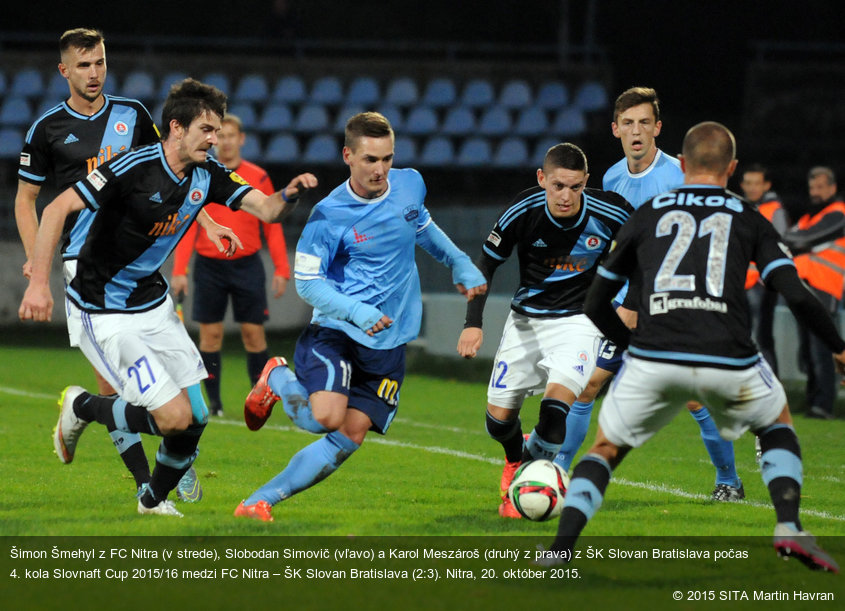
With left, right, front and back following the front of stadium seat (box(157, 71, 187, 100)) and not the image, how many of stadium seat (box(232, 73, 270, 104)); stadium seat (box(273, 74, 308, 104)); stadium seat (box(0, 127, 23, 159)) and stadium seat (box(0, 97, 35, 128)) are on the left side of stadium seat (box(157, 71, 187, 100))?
2

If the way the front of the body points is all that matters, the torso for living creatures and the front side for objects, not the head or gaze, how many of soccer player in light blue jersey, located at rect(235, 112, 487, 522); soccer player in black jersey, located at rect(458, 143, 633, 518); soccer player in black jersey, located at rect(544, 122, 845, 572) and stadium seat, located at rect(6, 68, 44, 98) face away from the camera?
1

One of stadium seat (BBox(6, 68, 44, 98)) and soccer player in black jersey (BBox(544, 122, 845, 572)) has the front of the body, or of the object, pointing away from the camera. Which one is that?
the soccer player in black jersey

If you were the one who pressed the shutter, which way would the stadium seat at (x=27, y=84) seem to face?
facing the viewer

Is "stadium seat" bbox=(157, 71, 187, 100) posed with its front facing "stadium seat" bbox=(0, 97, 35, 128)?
no

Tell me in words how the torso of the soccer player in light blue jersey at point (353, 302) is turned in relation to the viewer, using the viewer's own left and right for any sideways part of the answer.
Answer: facing the viewer and to the right of the viewer

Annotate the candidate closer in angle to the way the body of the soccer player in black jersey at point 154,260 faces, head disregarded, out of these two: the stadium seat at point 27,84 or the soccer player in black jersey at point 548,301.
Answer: the soccer player in black jersey

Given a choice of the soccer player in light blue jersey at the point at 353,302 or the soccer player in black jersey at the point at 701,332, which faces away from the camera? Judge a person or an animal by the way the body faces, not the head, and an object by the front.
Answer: the soccer player in black jersey

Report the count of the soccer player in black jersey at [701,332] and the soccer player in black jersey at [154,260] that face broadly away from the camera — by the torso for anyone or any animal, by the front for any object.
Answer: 1

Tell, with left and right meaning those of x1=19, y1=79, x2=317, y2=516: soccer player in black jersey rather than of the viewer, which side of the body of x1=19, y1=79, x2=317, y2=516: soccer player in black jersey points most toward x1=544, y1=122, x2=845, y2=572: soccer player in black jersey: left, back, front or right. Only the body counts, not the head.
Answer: front

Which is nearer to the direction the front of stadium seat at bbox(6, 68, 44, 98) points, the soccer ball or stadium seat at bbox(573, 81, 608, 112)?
the soccer ball

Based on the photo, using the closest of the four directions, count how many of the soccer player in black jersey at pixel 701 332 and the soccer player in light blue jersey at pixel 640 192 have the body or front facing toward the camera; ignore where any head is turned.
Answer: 1

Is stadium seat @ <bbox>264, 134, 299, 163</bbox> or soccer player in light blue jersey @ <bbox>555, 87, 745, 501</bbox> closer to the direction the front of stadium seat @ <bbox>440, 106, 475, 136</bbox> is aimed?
the soccer player in light blue jersey

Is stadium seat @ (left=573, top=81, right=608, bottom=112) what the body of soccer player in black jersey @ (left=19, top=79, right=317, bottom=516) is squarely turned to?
no

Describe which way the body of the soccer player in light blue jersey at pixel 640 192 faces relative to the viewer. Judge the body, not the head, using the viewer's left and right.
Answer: facing the viewer

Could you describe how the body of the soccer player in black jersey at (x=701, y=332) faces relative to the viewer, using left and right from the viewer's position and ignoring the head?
facing away from the viewer

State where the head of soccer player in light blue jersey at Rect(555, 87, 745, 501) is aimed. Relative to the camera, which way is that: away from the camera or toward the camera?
toward the camera

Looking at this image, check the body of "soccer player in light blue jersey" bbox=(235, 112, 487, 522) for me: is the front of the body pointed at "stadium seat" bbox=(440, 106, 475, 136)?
no

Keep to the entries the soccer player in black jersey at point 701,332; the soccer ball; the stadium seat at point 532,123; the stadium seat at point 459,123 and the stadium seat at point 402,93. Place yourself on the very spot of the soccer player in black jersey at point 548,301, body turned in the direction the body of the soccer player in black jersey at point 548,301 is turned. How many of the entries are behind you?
3

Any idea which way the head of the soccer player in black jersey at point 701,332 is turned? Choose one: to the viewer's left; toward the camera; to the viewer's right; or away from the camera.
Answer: away from the camera
